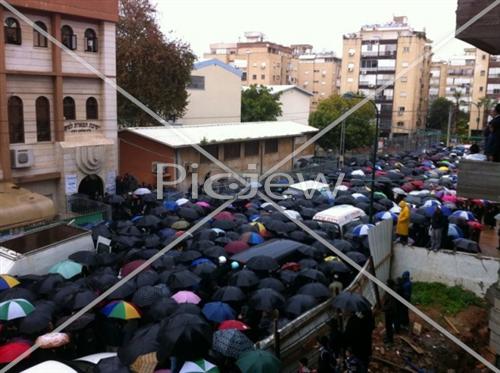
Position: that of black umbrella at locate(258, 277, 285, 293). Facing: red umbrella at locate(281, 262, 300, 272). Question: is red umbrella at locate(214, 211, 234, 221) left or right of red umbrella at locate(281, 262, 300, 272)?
left

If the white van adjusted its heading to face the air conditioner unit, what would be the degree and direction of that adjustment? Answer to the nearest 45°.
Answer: approximately 45° to its right

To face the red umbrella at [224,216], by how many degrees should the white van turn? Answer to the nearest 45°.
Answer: approximately 45° to its right

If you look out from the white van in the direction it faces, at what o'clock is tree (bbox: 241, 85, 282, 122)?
The tree is roughly at 4 o'clock from the white van.

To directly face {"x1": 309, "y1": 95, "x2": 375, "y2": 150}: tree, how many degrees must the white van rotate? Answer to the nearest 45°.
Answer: approximately 135° to its right

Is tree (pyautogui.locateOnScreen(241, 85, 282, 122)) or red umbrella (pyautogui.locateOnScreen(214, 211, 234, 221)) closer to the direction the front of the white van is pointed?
the red umbrella

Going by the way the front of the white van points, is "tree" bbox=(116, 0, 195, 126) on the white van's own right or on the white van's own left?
on the white van's own right

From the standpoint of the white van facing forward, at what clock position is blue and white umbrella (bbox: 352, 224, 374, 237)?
The blue and white umbrella is roughly at 10 o'clock from the white van.

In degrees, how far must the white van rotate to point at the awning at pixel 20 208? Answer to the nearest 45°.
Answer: approximately 45° to its right
